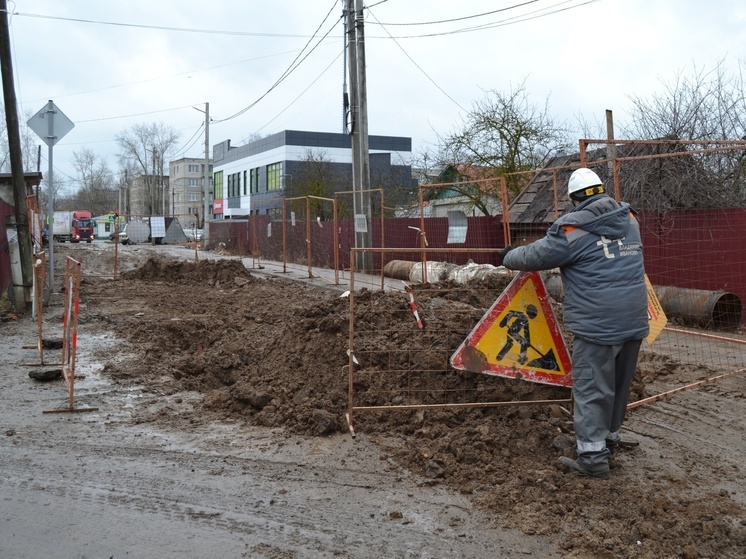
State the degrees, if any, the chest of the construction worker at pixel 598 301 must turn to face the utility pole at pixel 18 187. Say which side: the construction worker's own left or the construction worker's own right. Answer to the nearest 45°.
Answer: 0° — they already face it

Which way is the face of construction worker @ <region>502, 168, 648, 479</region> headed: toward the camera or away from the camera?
away from the camera

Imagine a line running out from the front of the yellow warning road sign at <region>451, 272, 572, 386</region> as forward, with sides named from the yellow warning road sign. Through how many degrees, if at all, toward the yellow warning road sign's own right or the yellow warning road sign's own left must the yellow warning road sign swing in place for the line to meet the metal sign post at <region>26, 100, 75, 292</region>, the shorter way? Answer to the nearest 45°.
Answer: approximately 135° to the yellow warning road sign's own right

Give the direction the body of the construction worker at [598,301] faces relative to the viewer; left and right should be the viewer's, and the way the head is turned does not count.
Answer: facing away from the viewer and to the left of the viewer
